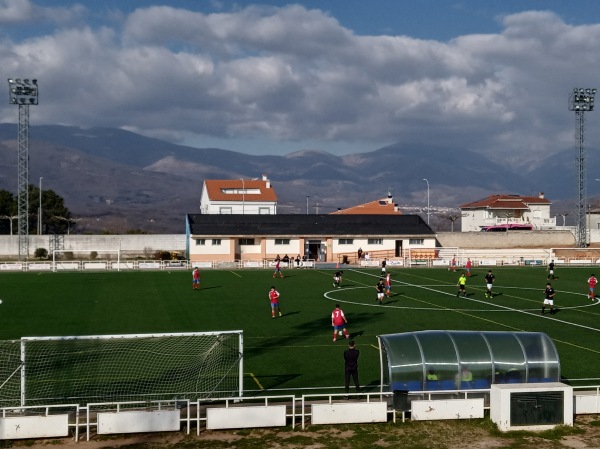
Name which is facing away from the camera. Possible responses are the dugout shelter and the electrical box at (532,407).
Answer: the dugout shelter

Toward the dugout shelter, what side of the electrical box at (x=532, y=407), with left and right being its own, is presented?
back

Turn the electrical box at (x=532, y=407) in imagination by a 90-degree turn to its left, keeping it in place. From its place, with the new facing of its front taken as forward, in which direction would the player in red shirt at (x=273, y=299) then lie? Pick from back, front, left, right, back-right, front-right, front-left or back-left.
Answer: back-left

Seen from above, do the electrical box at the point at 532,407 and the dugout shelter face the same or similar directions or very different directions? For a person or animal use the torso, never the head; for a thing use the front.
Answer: very different directions

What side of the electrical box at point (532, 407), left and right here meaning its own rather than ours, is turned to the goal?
right

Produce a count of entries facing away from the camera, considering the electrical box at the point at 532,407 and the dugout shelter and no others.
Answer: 1

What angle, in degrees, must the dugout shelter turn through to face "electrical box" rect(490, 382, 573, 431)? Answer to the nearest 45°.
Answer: approximately 135° to its right

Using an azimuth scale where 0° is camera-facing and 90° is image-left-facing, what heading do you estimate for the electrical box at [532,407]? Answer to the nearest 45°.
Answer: approximately 0°

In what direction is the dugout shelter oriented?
away from the camera
